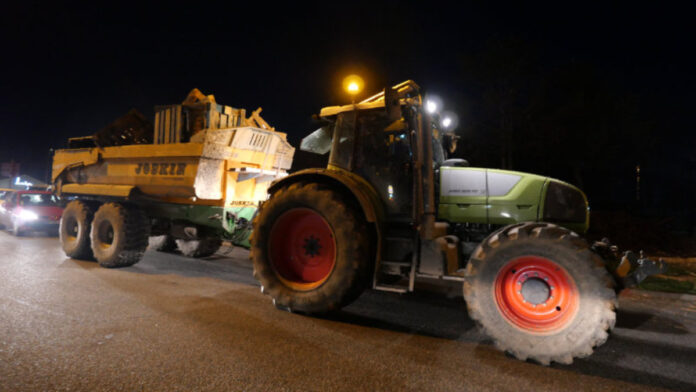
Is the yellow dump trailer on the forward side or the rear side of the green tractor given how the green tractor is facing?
on the rear side

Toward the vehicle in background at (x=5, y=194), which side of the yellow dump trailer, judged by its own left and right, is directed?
back

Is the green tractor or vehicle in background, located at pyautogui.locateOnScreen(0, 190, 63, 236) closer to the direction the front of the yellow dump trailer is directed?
the green tractor

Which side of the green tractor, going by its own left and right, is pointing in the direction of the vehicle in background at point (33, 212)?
back

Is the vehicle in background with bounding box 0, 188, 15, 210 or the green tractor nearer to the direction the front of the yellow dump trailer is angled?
the green tractor
